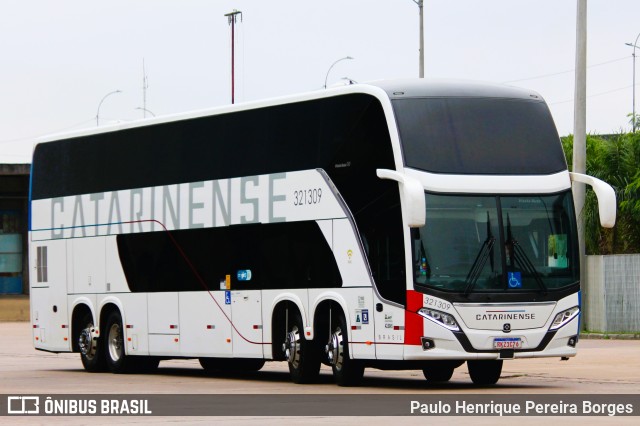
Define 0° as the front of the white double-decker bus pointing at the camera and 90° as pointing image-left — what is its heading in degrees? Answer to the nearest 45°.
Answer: approximately 315°

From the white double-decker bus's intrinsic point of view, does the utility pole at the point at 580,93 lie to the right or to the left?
on its left

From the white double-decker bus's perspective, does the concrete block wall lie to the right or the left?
on its left

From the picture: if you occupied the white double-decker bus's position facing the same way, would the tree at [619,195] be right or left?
on its left
